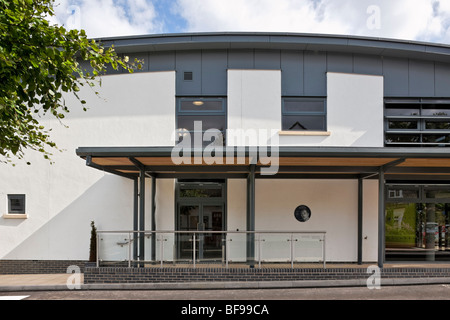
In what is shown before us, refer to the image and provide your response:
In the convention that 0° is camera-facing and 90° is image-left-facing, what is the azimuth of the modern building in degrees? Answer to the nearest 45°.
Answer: approximately 0°
